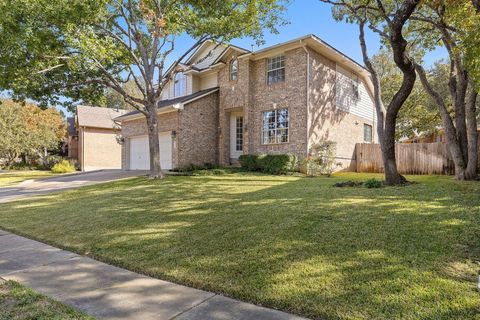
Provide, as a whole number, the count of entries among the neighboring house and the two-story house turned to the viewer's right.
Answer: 0

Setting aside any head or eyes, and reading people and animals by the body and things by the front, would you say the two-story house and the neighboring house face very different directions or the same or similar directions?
same or similar directions

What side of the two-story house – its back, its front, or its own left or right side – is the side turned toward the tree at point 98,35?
front

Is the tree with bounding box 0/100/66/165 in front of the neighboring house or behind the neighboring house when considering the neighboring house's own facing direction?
in front

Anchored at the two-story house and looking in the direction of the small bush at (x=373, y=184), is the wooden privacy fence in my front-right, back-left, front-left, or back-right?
front-left

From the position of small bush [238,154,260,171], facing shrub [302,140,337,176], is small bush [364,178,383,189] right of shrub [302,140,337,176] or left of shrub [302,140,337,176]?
right

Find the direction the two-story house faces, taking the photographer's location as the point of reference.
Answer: facing the viewer and to the left of the viewer

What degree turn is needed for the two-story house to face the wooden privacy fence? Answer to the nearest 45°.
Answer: approximately 135° to its left

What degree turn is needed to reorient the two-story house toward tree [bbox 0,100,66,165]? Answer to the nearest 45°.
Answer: approximately 90° to its right
